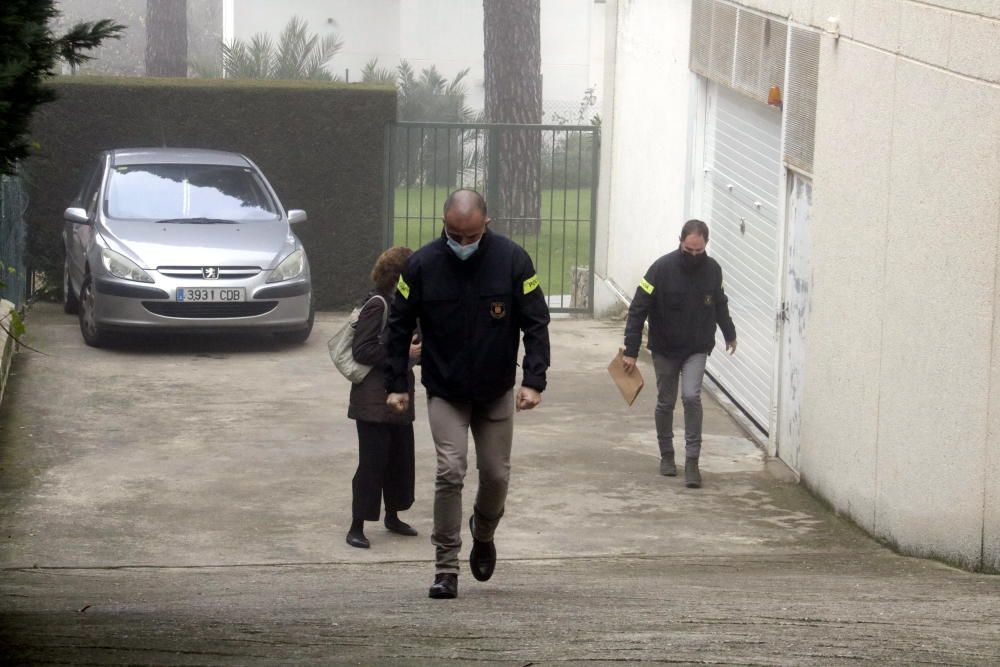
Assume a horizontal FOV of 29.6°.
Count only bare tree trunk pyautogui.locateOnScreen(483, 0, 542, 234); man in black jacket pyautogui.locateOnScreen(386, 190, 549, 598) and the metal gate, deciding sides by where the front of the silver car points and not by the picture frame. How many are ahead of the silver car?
1

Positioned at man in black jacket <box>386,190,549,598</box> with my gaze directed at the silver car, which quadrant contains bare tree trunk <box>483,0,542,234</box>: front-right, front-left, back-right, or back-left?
front-right

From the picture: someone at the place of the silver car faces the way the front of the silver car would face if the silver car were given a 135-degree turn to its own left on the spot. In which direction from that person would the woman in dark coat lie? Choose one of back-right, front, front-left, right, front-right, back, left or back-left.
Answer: back-right

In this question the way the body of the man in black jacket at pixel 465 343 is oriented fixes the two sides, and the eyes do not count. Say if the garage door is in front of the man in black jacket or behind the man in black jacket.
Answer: behind

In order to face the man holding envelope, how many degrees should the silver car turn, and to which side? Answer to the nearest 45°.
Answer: approximately 45° to its left

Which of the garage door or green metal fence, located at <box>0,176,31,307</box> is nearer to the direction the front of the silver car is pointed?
the garage door

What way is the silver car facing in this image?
toward the camera

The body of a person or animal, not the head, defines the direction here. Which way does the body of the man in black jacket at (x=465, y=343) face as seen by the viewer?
toward the camera

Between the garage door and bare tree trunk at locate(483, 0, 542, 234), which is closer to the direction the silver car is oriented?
the garage door

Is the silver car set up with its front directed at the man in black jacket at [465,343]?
yes

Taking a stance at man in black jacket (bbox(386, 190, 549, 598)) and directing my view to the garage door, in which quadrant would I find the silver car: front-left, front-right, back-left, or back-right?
front-left

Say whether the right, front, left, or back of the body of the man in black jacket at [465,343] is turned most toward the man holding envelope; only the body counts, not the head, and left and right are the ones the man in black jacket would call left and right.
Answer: back

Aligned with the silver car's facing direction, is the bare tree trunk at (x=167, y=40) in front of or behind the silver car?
behind

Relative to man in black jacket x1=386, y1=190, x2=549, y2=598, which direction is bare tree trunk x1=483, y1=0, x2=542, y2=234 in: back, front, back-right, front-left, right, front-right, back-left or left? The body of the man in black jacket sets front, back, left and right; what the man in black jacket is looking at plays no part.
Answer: back

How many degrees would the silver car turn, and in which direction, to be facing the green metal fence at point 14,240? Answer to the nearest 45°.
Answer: approximately 135° to its right
